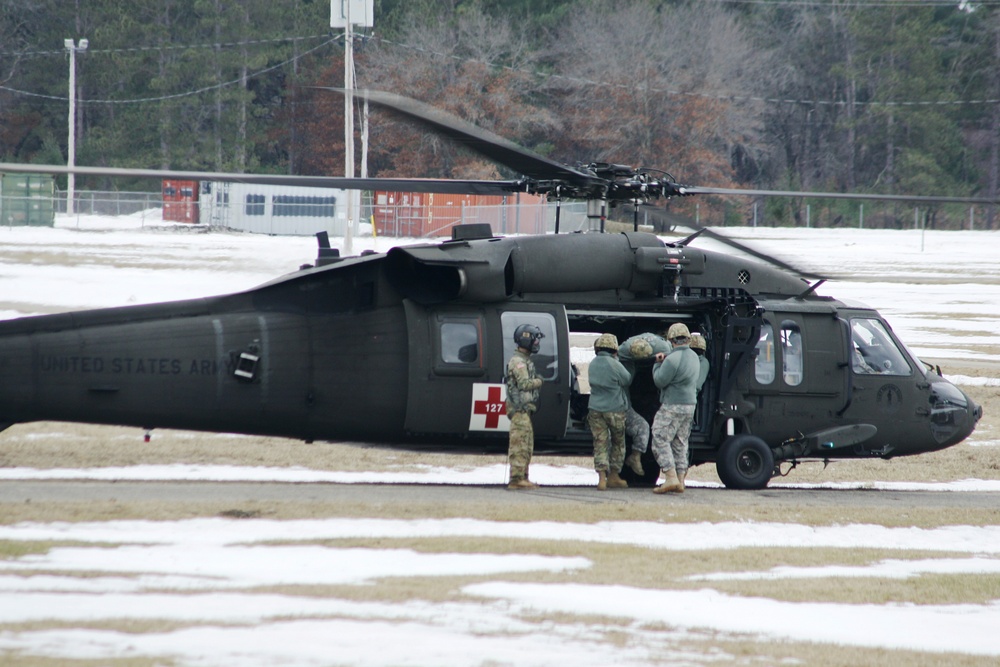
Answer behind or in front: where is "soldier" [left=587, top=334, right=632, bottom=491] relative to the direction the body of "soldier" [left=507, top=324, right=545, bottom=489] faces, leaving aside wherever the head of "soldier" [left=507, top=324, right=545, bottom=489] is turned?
in front

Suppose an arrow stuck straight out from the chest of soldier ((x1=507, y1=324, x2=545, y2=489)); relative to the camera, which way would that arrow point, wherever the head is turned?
to the viewer's right

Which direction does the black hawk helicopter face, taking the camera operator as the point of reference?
facing to the right of the viewer

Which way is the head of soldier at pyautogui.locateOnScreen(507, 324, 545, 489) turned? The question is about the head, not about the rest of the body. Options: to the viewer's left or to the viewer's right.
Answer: to the viewer's right

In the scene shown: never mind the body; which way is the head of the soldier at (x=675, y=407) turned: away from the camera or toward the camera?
away from the camera

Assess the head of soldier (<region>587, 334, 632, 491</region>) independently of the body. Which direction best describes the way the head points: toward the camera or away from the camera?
away from the camera
